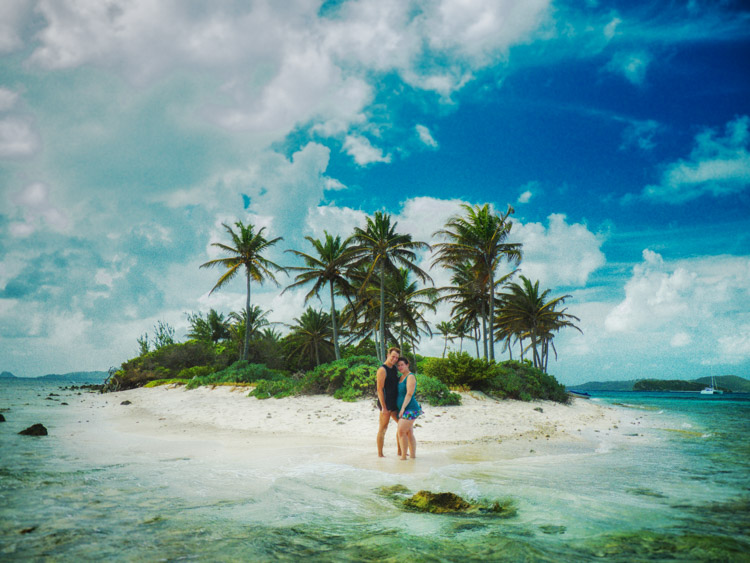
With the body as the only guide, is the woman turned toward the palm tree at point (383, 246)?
no

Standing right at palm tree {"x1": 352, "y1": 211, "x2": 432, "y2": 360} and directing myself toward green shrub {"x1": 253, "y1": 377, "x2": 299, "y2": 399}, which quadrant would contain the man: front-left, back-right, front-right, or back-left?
front-left

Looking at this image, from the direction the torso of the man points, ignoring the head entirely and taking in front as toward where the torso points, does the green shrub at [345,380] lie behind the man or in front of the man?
behind

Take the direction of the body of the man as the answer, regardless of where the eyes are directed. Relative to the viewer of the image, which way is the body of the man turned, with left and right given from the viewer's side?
facing the viewer and to the right of the viewer

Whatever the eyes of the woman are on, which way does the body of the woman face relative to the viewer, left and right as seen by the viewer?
facing the viewer and to the left of the viewer

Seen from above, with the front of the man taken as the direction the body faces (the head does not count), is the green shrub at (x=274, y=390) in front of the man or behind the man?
behind

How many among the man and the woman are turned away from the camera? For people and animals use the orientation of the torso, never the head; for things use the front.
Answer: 0

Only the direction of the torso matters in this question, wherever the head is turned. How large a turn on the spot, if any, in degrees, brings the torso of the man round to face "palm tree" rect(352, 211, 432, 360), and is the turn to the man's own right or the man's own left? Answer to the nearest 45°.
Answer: approximately 135° to the man's own left

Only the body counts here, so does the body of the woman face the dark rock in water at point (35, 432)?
no

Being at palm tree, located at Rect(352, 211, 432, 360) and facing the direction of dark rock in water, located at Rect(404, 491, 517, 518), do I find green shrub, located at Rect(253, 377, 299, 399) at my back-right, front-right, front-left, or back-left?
front-right

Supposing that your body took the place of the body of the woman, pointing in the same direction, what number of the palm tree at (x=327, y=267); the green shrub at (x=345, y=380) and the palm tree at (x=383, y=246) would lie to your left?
0

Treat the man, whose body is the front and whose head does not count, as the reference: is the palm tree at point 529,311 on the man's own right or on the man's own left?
on the man's own left

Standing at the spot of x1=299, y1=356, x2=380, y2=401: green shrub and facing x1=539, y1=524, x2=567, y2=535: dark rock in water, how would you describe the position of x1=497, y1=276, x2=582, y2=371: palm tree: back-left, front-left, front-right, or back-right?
back-left

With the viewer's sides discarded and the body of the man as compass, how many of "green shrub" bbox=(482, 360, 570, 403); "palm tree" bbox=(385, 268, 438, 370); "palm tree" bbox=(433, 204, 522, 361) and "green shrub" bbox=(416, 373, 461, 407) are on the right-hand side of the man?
0

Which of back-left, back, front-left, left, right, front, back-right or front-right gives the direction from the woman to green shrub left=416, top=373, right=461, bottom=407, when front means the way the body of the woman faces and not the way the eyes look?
back-right

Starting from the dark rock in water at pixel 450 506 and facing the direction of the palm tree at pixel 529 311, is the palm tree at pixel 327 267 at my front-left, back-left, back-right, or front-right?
front-left

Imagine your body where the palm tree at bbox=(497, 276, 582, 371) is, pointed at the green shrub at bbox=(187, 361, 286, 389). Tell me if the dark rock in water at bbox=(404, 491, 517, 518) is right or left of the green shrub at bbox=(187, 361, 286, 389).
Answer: left

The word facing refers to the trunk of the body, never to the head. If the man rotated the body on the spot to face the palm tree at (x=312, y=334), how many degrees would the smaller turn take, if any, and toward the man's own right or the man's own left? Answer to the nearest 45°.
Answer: approximately 135° to the man's own left
